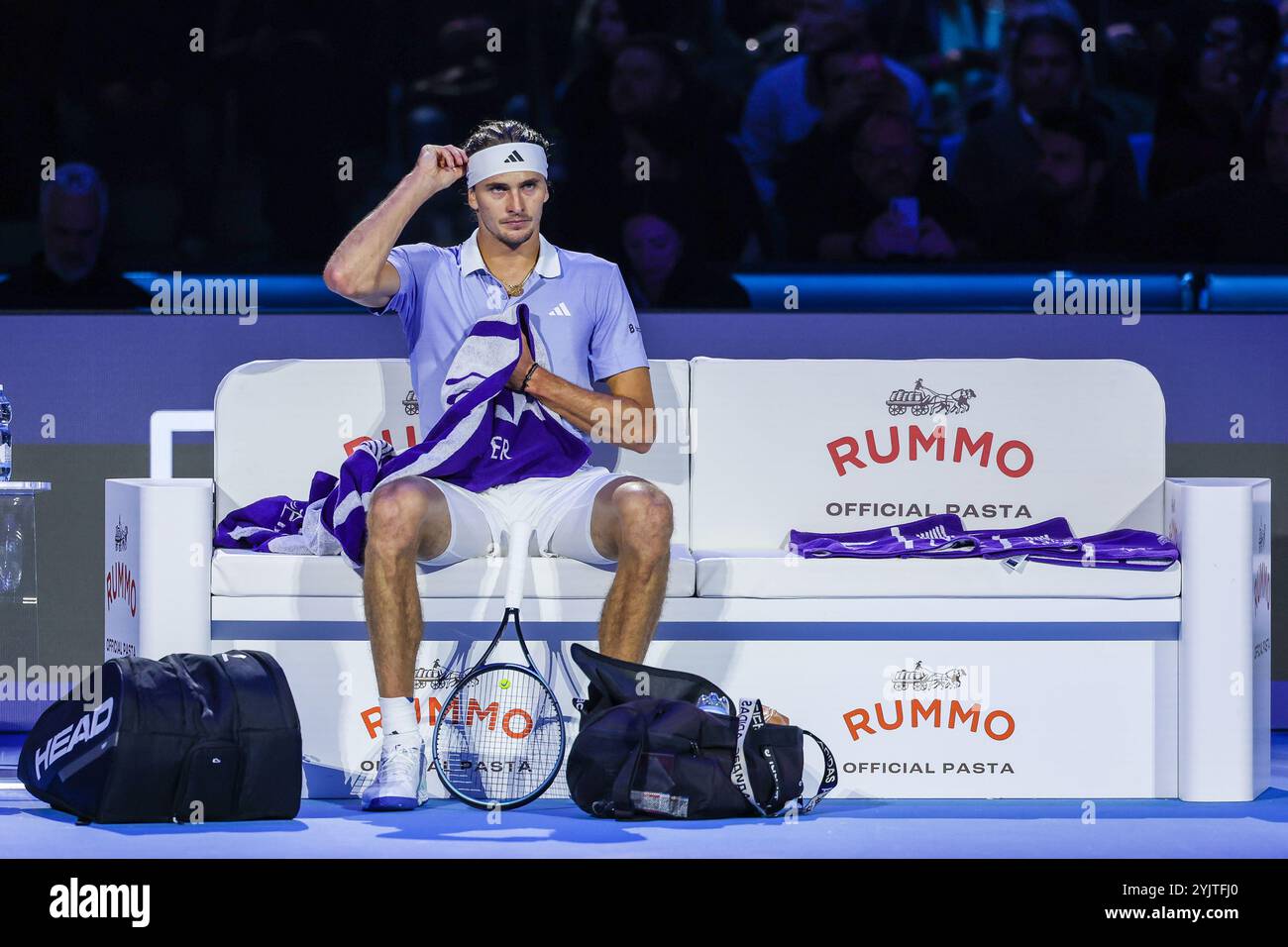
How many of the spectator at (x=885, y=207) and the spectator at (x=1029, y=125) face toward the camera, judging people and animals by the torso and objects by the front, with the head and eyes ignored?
2

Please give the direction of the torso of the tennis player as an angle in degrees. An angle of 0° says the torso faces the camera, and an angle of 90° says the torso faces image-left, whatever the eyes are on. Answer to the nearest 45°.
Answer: approximately 0°

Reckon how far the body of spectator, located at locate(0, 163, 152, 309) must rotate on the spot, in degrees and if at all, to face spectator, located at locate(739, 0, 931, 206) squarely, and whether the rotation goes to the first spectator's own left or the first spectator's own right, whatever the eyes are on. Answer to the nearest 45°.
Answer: approximately 90° to the first spectator's own left
